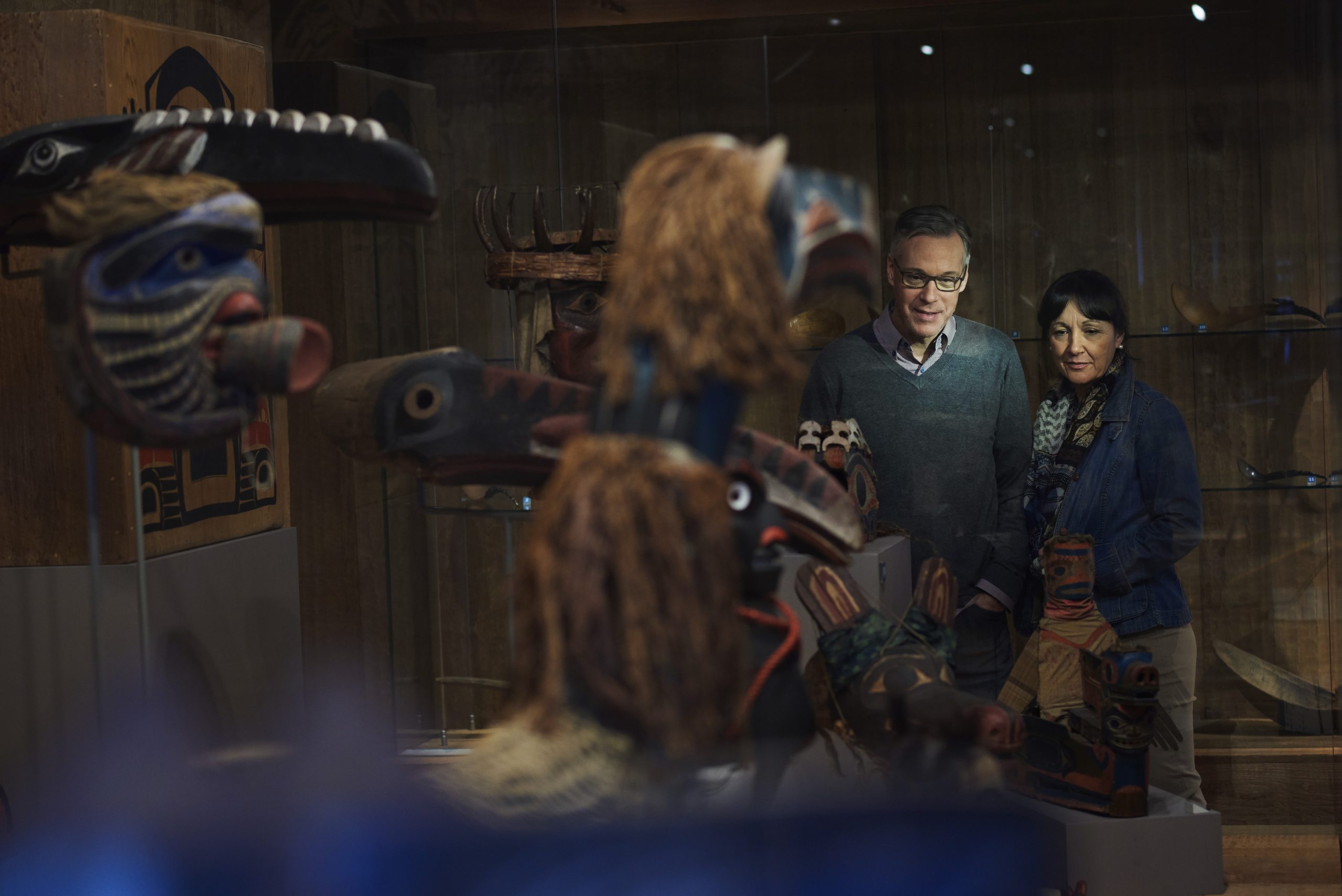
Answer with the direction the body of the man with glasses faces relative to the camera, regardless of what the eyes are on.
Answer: toward the camera

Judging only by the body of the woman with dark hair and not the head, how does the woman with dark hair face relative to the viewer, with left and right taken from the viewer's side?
facing the viewer and to the left of the viewer

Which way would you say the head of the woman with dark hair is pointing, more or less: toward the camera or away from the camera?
toward the camera

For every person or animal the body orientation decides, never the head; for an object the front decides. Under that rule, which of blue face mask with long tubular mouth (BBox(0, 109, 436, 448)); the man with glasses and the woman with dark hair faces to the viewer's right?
the blue face mask with long tubular mouth

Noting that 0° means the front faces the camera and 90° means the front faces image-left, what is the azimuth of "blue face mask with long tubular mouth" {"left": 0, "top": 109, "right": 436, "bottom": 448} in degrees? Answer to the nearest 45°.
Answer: approximately 270°

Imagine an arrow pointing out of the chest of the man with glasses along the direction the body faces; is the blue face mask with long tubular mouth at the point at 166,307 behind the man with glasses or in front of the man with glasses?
in front
